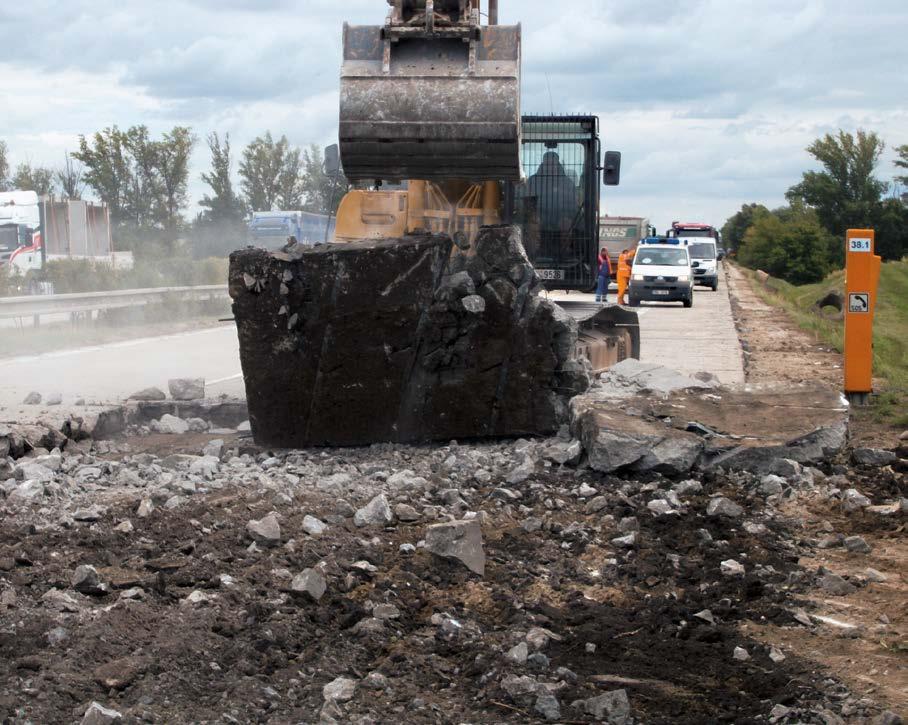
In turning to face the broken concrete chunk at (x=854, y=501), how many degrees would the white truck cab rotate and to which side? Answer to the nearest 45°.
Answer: approximately 45° to its left

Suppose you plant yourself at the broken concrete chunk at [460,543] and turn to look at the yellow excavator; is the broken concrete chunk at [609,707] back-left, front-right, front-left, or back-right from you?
back-right

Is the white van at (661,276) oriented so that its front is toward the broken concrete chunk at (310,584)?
yes

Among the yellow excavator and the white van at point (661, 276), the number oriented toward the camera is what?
2

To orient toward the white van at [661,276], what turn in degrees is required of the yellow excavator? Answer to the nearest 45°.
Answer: approximately 180°

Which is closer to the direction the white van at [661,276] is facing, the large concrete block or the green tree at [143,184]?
the large concrete block

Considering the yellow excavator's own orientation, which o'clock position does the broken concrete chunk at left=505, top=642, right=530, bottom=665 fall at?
The broken concrete chunk is roughly at 12 o'clock from the yellow excavator.

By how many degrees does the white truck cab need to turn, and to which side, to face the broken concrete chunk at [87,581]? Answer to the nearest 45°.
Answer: approximately 45° to its left

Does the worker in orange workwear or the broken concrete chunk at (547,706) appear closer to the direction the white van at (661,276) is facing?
the broken concrete chunk

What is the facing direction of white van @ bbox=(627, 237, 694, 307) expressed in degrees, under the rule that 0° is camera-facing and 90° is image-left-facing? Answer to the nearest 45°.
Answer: approximately 0°

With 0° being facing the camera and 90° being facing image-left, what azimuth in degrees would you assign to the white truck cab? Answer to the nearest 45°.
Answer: approximately 45°

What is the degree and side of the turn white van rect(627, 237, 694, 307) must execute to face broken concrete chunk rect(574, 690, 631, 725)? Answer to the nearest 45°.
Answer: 0° — it already faces it

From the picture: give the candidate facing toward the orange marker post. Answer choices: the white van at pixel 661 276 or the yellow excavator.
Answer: the white van
